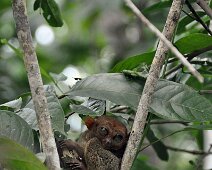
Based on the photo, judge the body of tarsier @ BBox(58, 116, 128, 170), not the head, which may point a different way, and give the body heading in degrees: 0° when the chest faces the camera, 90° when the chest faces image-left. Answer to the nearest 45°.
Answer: approximately 0°
